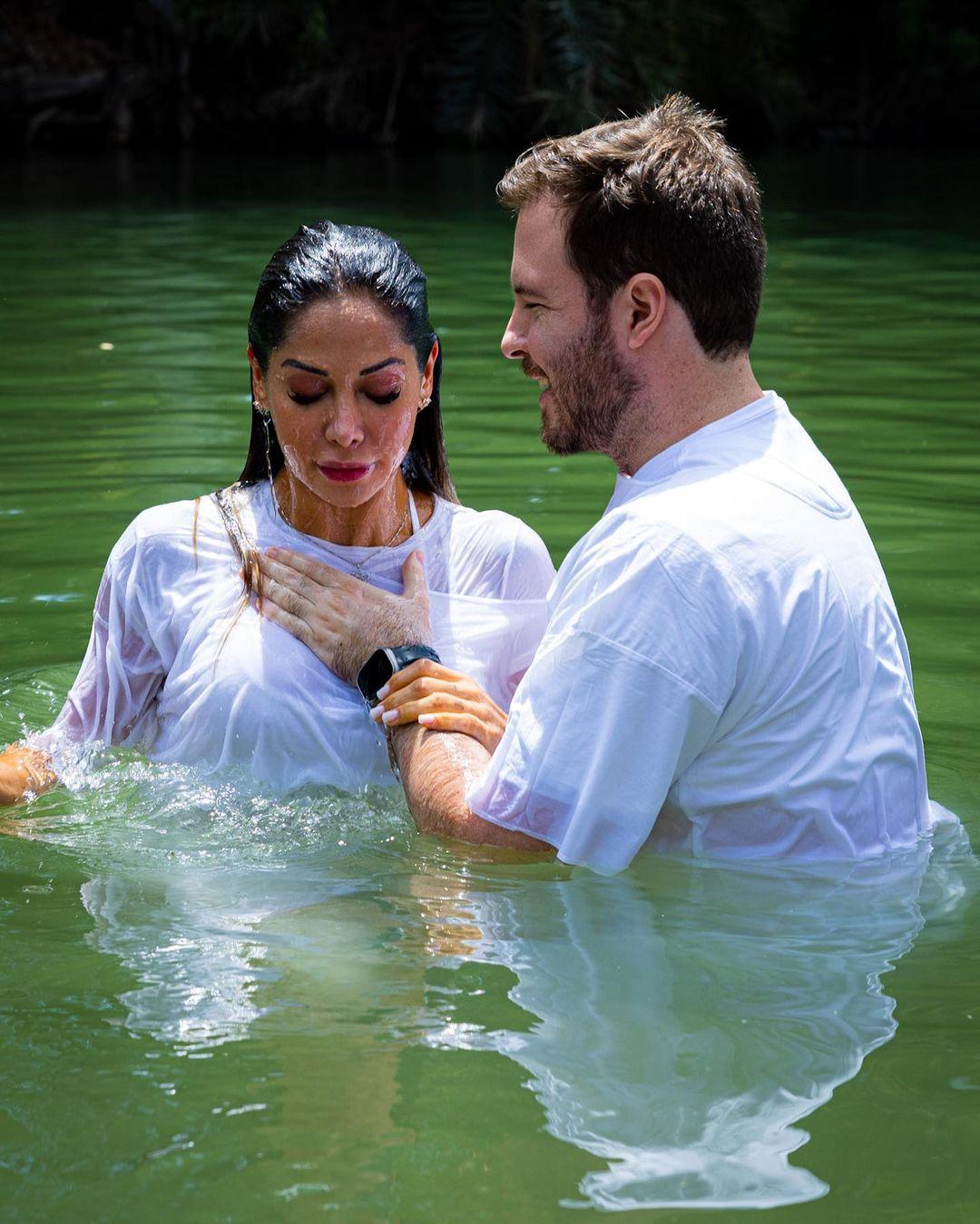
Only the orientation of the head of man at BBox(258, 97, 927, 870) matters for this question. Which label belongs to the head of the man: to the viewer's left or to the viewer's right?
to the viewer's left

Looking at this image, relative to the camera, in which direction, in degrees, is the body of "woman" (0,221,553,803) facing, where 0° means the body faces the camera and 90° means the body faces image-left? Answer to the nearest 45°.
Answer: approximately 0°

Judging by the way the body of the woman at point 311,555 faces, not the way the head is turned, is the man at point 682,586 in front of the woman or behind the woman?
in front
